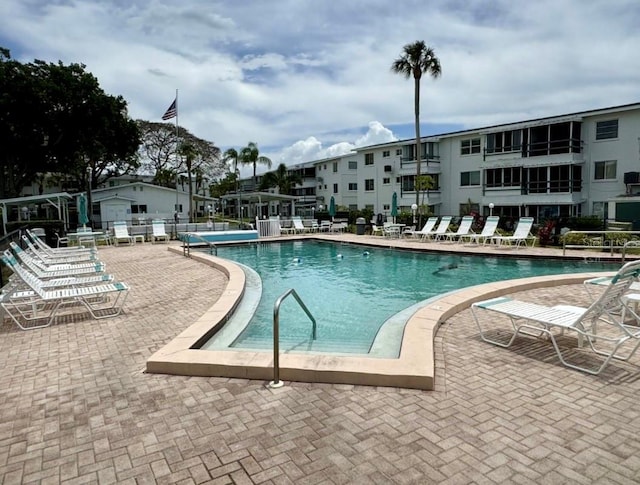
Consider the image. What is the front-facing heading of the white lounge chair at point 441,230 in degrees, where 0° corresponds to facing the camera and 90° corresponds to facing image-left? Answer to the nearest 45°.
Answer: approximately 45°

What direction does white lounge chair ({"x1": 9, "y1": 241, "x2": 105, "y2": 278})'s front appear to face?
to the viewer's right

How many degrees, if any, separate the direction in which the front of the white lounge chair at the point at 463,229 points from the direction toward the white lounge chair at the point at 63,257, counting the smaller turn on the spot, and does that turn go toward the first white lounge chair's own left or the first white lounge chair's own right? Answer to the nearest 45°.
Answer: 0° — it already faces it

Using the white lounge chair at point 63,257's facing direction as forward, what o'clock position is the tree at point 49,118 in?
The tree is roughly at 9 o'clock from the white lounge chair.

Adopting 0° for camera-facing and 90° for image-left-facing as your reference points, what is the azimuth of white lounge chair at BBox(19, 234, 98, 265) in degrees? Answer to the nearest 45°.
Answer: approximately 270°

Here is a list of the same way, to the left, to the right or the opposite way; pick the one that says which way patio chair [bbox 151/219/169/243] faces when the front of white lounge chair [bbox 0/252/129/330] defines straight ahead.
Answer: to the right
